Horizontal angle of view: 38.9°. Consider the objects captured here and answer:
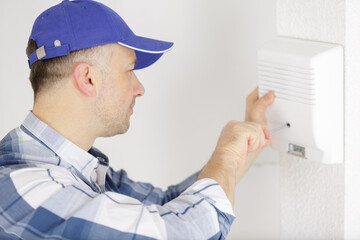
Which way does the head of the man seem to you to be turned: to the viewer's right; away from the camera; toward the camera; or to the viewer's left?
to the viewer's right

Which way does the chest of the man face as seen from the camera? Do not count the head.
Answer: to the viewer's right
